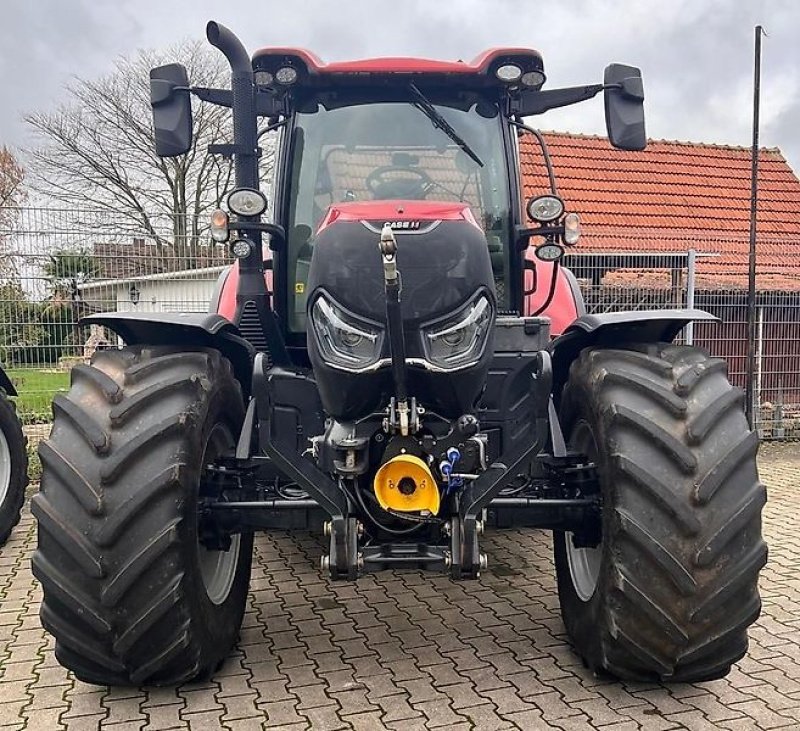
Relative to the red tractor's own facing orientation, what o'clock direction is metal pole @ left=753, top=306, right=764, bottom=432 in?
The metal pole is roughly at 7 o'clock from the red tractor.

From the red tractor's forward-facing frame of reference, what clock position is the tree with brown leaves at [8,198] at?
The tree with brown leaves is roughly at 5 o'clock from the red tractor.

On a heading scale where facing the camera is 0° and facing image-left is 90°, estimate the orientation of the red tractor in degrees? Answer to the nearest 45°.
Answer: approximately 0°

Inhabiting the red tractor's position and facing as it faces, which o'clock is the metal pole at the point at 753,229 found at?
The metal pole is roughly at 7 o'clock from the red tractor.

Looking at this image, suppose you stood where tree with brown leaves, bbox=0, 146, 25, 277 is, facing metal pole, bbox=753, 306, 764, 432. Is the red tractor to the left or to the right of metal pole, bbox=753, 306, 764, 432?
right

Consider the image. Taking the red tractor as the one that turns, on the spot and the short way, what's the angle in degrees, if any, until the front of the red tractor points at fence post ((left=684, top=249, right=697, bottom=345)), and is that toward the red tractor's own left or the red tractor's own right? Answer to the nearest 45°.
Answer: approximately 135° to the red tractor's own left

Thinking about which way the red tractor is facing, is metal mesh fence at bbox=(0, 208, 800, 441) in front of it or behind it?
behind
